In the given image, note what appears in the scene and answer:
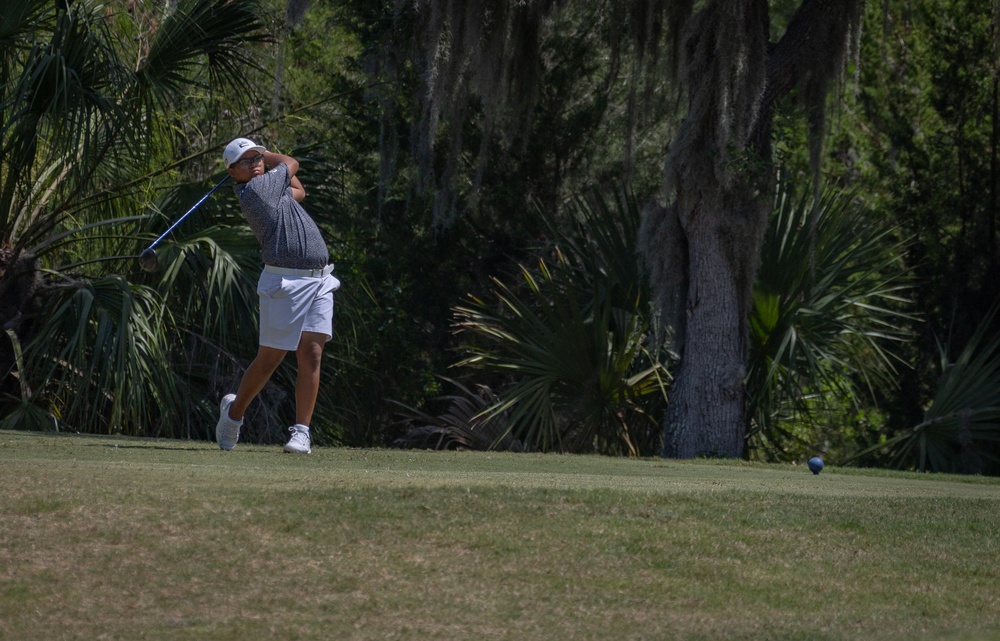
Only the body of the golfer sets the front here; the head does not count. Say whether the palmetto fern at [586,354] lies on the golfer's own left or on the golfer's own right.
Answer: on the golfer's own left

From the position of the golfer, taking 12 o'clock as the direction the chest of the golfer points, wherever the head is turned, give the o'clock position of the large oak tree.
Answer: The large oak tree is roughly at 9 o'clock from the golfer.

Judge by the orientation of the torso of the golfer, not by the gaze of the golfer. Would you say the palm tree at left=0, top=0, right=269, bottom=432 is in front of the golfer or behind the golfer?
behind

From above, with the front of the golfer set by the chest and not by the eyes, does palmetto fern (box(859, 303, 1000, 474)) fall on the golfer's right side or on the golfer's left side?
on the golfer's left side

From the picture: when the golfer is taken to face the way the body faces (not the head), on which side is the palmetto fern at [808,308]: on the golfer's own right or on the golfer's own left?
on the golfer's own left

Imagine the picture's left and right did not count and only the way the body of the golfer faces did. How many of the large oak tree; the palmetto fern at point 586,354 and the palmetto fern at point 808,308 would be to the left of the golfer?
3
